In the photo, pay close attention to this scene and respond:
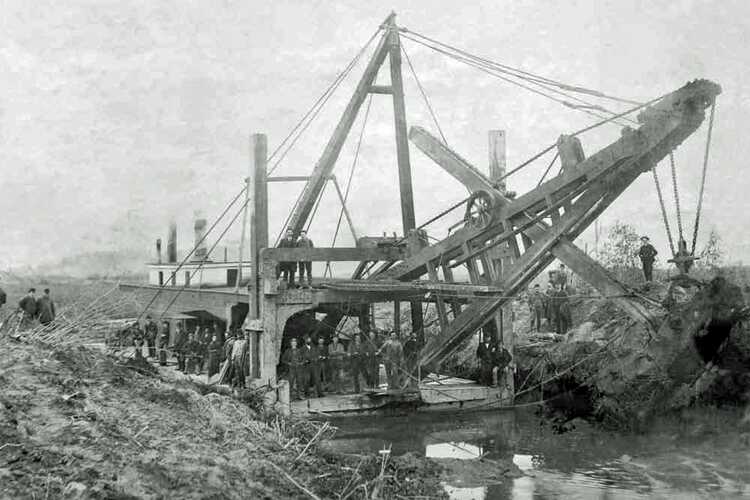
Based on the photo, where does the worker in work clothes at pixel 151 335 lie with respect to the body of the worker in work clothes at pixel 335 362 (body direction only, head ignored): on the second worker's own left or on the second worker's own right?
on the second worker's own right

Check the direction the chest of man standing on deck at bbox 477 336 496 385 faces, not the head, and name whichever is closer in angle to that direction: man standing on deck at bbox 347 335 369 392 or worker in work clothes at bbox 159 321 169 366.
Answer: the man standing on deck

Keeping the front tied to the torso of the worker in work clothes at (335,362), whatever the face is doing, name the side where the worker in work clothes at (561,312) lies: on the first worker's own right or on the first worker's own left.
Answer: on the first worker's own left

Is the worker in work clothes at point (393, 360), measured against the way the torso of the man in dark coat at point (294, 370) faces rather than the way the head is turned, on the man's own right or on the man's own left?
on the man's own left

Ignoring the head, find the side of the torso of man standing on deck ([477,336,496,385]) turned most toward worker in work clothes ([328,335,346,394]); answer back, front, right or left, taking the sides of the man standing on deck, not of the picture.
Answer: right

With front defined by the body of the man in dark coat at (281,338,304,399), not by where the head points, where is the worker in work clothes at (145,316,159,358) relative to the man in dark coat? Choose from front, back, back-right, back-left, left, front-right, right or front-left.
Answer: back-right
